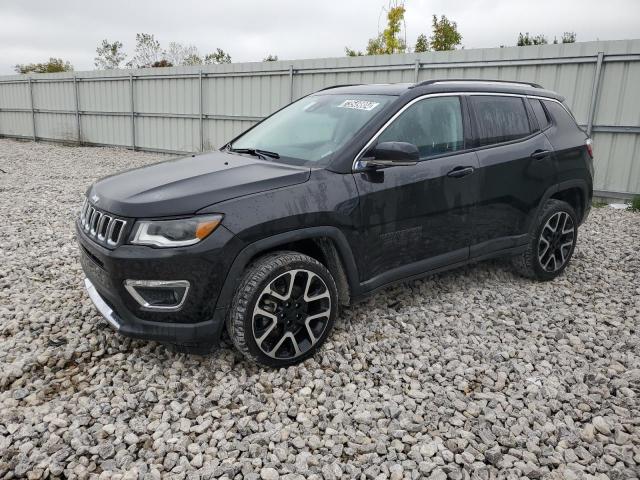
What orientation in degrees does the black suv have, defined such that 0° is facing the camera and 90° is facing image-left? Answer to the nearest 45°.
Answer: approximately 45°

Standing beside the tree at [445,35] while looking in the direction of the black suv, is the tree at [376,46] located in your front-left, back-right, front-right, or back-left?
front-right

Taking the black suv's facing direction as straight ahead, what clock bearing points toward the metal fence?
The metal fence is roughly at 4 o'clock from the black suv.

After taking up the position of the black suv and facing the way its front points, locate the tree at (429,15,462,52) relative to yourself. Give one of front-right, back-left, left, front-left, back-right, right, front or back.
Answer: back-right

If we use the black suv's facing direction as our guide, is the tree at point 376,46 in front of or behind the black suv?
behind
